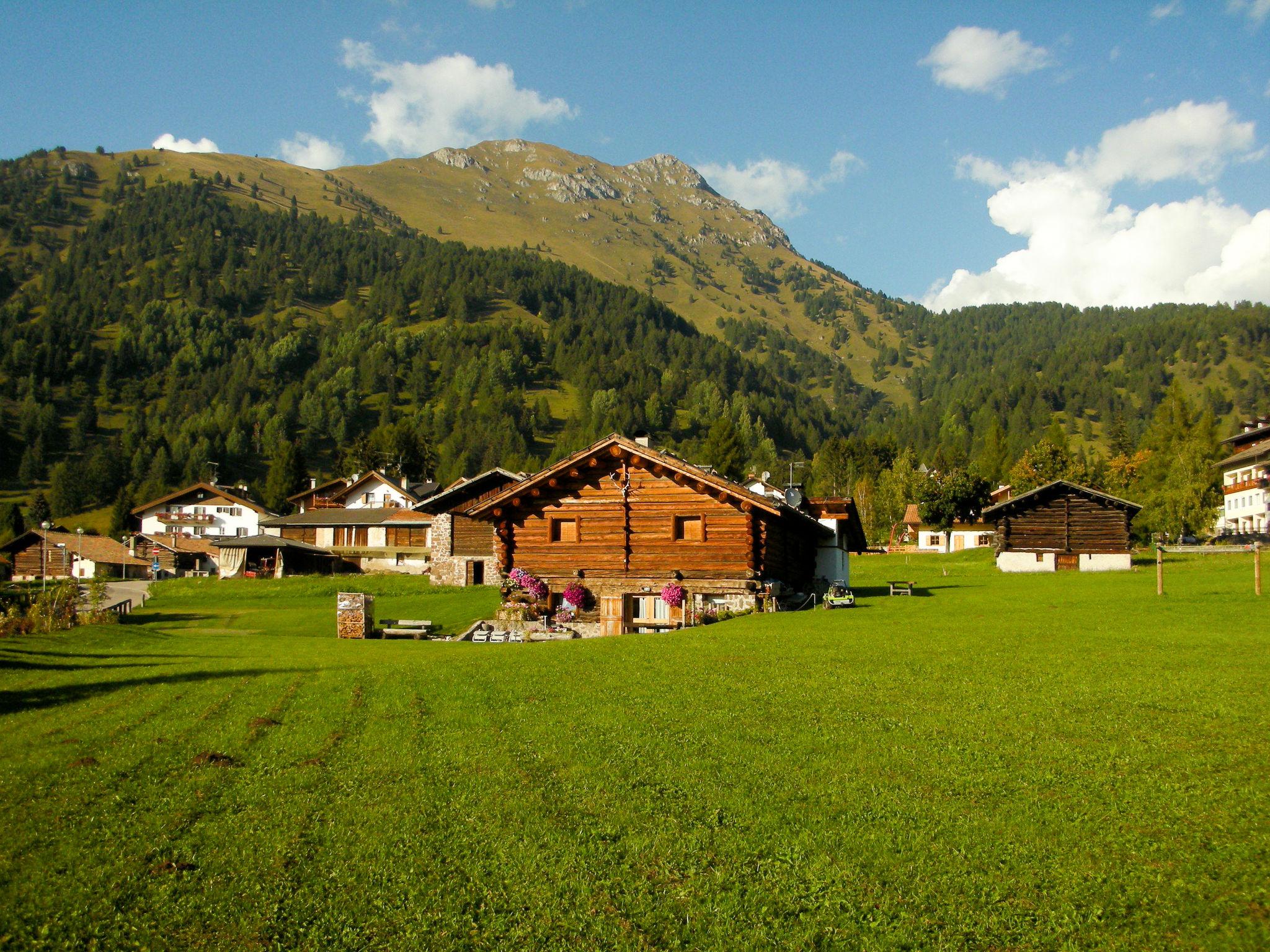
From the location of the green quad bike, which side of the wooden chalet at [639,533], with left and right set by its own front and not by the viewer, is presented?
left

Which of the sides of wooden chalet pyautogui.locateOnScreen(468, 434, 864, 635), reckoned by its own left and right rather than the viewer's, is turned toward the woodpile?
right

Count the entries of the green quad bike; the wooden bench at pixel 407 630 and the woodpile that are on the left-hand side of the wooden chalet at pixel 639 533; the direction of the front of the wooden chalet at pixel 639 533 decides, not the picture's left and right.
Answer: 1

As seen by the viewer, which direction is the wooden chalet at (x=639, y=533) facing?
toward the camera
